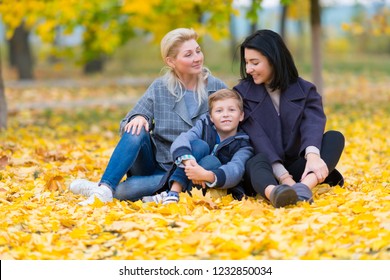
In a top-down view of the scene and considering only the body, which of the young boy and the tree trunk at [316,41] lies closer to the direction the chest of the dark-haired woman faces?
the young boy

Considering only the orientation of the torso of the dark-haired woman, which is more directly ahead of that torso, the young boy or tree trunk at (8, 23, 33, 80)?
the young boy

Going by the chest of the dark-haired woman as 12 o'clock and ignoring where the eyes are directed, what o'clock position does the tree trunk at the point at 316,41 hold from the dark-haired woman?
The tree trunk is roughly at 6 o'clock from the dark-haired woman.

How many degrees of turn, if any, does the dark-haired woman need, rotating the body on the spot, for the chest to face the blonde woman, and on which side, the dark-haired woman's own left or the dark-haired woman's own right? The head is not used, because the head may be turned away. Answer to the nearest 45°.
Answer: approximately 90° to the dark-haired woman's own right

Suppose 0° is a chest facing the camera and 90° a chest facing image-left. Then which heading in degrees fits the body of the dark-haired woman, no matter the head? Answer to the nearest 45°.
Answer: approximately 0°

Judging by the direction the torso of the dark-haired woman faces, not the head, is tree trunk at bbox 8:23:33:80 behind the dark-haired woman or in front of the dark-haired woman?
behind
